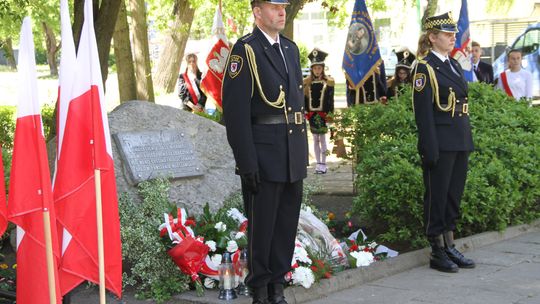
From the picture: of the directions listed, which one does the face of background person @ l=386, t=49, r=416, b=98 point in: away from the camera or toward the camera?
toward the camera

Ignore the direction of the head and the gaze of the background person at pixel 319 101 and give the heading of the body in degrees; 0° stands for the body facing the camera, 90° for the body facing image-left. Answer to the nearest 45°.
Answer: approximately 0°

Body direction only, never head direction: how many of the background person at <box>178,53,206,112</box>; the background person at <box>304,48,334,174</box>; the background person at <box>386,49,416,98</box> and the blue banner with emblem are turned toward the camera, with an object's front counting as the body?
4

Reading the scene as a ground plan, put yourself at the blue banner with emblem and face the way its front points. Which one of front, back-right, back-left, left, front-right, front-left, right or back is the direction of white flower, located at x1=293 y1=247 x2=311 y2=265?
front

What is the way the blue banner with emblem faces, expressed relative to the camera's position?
facing the viewer

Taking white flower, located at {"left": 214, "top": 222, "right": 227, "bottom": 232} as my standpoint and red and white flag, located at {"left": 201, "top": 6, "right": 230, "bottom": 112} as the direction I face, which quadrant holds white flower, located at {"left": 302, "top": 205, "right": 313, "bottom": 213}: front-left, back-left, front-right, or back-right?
front-right

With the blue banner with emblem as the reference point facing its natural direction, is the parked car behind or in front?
behind

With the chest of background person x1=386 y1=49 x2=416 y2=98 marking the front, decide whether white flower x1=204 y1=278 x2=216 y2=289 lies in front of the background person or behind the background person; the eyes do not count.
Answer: in front

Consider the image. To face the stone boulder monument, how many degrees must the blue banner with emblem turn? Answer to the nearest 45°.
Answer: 0° — it already faces it

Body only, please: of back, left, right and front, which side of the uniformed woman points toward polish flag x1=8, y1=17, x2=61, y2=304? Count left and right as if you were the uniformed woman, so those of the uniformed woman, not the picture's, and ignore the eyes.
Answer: right

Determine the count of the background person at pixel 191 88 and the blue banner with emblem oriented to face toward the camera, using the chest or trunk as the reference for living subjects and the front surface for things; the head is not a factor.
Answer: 2

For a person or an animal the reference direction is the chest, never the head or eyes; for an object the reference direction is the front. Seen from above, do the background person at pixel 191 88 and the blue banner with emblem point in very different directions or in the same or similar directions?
same or similar directions

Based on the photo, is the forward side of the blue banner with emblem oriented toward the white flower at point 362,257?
yes

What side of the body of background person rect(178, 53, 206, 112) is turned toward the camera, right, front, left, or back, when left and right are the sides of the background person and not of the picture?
front

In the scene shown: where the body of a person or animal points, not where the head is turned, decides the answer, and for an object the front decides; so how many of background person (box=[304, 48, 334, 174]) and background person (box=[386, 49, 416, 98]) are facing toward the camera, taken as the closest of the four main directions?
2

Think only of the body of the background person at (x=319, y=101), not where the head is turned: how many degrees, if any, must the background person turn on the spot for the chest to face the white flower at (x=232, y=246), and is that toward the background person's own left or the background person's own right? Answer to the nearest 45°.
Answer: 0° — they already face it

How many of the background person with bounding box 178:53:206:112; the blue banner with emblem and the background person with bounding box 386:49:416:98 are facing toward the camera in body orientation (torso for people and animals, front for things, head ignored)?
3

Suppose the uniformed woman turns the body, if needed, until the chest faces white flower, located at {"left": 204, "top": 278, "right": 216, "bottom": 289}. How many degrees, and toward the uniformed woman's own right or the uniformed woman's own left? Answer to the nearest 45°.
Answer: approximately 90° to the uniformed woman's own right
